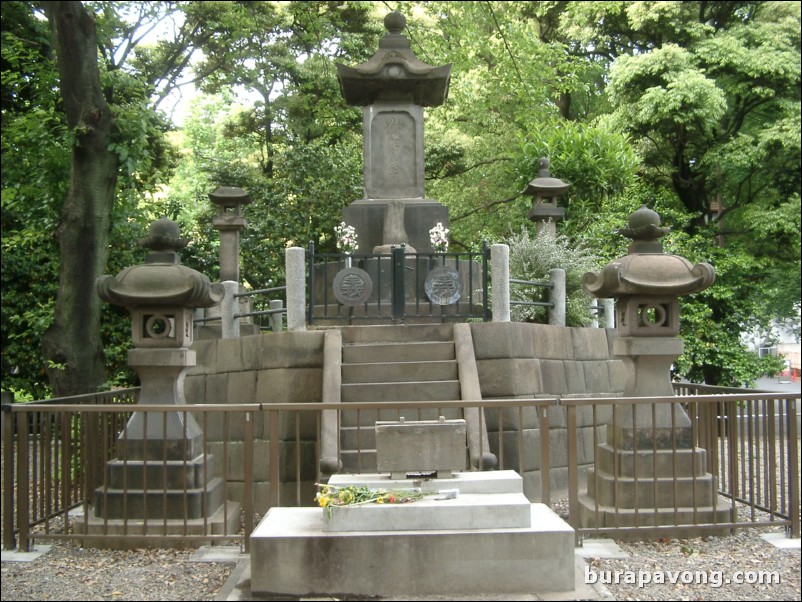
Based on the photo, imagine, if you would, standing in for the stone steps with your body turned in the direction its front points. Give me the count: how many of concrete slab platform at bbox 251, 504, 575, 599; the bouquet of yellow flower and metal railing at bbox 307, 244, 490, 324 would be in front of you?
2

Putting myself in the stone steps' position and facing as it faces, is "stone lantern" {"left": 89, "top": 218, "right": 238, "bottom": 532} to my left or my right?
on my right

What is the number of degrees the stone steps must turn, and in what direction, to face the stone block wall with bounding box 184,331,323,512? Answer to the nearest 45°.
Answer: approximately 90° to its right

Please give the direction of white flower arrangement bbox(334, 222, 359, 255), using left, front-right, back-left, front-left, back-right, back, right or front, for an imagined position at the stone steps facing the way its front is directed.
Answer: back

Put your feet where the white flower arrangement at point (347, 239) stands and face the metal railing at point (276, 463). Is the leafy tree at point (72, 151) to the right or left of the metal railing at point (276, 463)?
right

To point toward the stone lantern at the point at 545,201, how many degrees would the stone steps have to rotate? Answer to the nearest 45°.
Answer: approximately 135° to its left

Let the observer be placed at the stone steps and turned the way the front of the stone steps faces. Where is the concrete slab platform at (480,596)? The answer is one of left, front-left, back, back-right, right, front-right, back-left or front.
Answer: front

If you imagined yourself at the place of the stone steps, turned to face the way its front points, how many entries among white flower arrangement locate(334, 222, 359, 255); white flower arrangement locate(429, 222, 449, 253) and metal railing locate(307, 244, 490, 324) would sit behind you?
3

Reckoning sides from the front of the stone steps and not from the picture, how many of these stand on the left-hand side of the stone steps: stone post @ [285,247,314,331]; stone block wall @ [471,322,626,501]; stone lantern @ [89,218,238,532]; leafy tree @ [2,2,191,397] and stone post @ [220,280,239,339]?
1

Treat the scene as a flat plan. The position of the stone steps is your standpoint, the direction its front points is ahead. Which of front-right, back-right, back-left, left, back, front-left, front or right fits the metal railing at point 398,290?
back

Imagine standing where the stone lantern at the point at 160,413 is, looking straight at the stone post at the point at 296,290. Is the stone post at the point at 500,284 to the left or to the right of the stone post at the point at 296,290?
right

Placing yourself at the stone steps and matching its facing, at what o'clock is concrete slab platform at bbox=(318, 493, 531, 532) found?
The concrete slab platform is roughly at 12 o'clock from the stone steps.

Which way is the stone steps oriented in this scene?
toward the camera

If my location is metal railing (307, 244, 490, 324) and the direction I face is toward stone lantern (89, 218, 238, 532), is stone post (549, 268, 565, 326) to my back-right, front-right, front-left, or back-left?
back-left

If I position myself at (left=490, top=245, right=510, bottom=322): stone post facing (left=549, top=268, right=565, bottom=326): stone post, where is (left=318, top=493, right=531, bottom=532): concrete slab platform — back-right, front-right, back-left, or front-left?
back-right

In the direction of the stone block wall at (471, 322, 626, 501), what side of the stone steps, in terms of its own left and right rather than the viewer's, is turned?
left

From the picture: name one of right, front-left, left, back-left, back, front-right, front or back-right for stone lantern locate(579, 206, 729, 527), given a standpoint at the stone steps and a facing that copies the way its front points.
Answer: front-left
